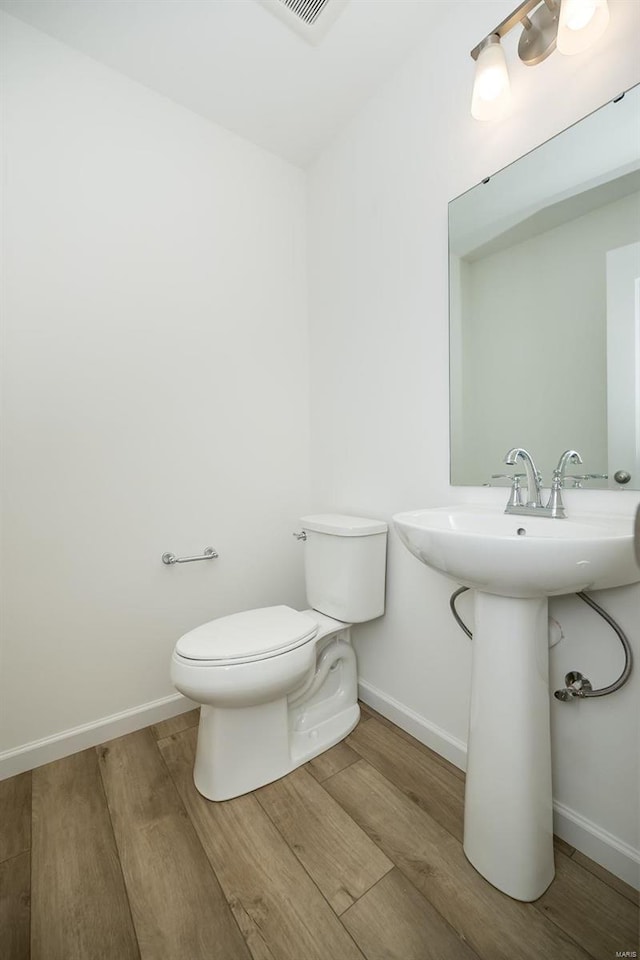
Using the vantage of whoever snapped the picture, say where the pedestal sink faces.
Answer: facing the viewer and to the left of the viewer

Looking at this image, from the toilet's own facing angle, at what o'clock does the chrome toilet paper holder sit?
The chrome toilet paper holder is roughly at 3 o'clock from the toilet.

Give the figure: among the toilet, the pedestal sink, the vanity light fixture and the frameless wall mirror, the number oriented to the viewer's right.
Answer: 0

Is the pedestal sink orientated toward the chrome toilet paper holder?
no

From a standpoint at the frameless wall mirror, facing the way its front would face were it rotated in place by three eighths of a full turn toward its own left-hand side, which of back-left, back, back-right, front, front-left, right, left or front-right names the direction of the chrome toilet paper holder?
back

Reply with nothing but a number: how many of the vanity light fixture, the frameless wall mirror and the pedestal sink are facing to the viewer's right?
0

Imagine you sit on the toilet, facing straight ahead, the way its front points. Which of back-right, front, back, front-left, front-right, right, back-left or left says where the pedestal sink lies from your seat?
left
